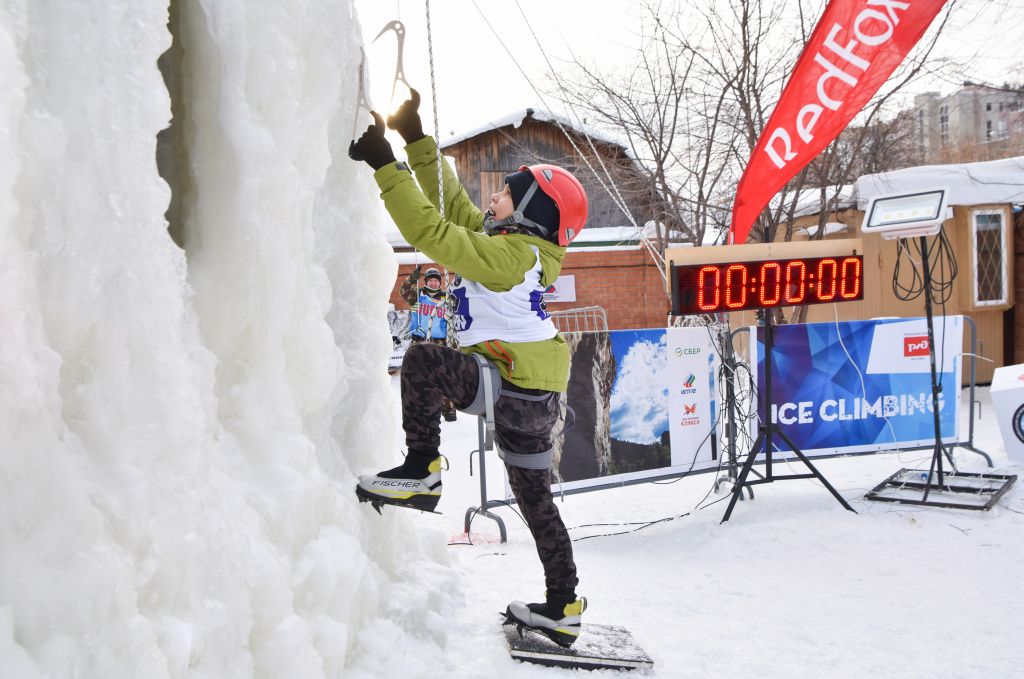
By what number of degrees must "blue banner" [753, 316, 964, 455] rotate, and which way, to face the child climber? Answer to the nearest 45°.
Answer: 0° — it already faces them

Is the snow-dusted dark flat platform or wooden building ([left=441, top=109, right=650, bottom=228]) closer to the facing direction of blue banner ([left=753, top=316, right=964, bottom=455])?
the snow-dusted dark flat platform

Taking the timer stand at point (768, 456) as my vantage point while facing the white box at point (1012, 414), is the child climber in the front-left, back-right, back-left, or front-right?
back-right

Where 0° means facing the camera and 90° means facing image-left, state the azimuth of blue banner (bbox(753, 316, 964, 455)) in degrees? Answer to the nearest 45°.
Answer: approximately 0°

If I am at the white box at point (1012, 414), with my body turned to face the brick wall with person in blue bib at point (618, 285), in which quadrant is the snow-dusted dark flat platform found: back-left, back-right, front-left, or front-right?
back-left

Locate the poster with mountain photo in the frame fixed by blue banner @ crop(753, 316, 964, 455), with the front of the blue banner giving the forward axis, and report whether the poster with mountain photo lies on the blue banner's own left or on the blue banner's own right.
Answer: on the blue banner's own right
